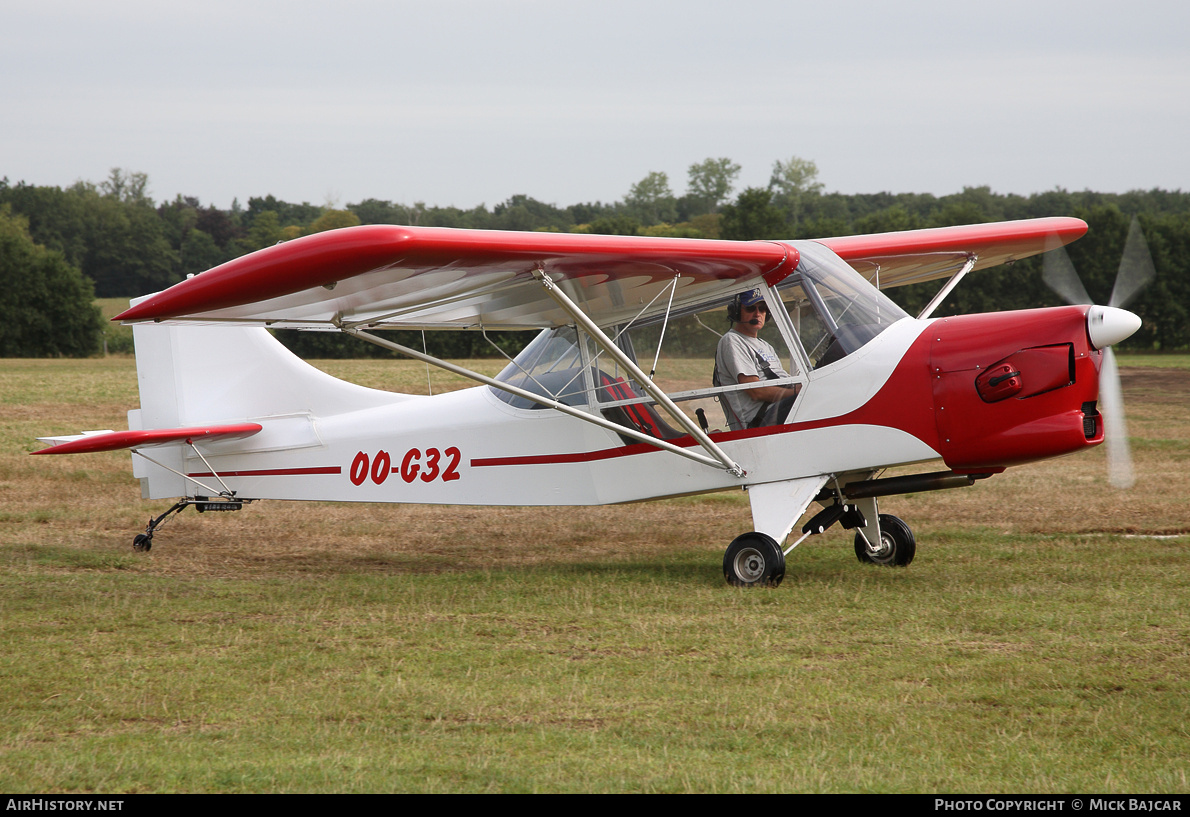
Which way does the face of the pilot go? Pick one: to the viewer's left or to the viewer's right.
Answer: to the viewer's right

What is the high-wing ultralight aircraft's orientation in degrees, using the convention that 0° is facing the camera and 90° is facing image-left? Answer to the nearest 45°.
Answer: approximately 315°
